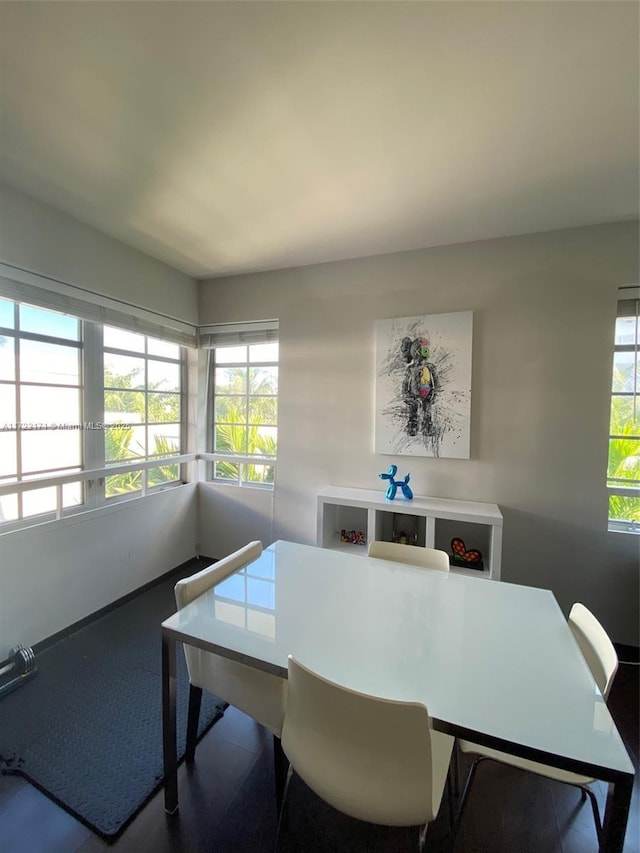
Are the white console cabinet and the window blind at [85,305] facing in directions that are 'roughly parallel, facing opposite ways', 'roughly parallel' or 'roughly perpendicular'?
roughly perpendicular

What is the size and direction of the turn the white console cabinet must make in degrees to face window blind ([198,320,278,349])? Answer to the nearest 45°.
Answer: approximately 90° to its right

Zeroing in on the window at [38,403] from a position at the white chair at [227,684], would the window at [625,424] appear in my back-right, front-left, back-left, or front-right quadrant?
back-right

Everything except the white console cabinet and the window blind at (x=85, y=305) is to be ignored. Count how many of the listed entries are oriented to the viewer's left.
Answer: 0

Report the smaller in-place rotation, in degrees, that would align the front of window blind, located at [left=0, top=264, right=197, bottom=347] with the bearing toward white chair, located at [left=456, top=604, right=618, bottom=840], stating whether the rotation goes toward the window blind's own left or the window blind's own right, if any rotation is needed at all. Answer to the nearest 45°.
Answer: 0° — it already faces it

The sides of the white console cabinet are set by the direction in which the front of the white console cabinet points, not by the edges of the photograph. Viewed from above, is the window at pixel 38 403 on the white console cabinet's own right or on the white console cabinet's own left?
on the white console cabinet's own right

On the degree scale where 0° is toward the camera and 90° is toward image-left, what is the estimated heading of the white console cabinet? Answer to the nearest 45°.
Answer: approximately 0°

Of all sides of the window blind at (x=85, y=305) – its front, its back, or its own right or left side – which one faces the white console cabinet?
front

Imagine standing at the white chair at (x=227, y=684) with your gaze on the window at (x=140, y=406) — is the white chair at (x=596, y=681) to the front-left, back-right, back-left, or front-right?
back-right

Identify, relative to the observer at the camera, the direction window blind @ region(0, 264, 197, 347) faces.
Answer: facing the viewer and to the right of the viewer

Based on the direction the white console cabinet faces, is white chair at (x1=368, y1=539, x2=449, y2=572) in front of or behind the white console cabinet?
in front

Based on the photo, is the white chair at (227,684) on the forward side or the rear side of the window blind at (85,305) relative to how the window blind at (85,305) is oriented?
on the forward side
